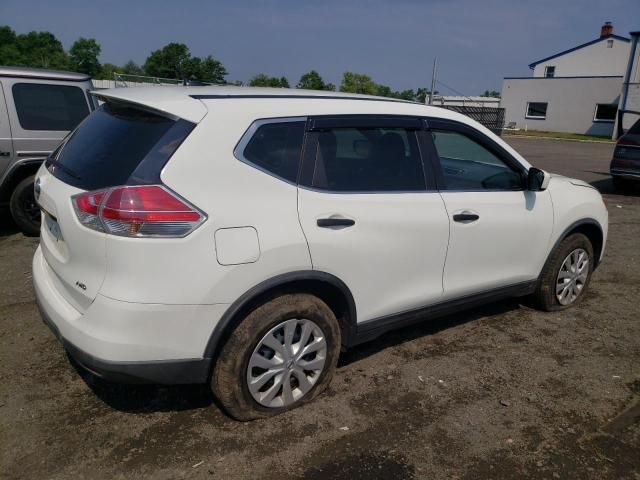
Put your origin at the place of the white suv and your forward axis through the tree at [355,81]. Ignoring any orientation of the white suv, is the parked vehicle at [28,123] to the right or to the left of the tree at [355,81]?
left

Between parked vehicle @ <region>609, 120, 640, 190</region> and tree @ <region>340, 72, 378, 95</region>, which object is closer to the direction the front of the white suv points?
the parked vehicle

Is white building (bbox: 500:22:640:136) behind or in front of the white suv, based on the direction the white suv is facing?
in front

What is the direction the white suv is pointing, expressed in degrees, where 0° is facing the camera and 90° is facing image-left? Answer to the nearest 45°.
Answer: approximately 225°

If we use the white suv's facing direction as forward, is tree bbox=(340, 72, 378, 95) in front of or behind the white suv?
in front

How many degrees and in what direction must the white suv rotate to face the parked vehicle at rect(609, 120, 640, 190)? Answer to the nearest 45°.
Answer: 0° — it already faces it
